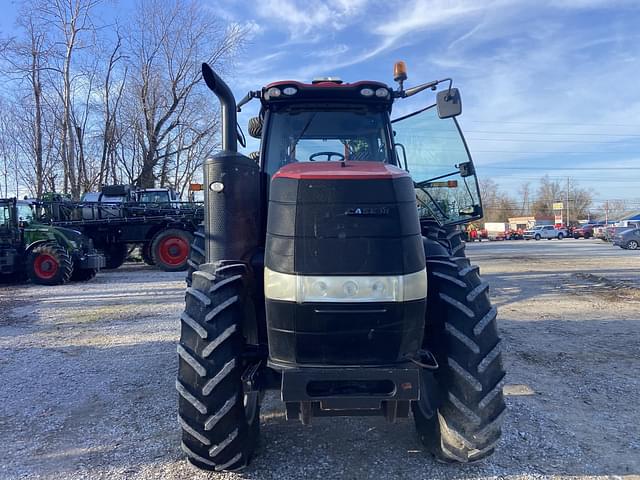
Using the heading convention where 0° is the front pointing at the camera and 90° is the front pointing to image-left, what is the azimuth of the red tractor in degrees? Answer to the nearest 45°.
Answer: approximately 0°

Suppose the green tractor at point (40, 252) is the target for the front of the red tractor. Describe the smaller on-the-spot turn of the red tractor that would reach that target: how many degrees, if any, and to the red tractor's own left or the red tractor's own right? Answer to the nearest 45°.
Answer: approximately 135° to the red tractor's own right

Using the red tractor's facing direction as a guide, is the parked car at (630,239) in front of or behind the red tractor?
behind
